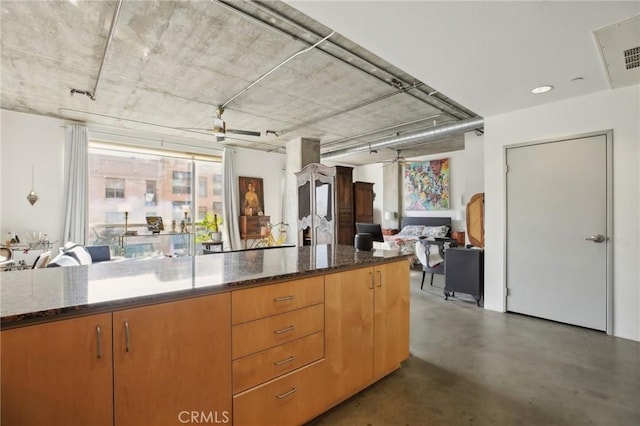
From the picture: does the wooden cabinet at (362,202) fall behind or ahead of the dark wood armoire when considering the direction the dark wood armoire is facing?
behind

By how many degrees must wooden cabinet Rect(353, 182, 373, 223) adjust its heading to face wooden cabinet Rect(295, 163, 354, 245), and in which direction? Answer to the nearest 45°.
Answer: approximately 45° to its right

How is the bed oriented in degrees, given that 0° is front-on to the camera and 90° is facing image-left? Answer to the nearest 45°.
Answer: approximately 45°

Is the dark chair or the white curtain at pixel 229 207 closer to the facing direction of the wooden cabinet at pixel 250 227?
the dark chair

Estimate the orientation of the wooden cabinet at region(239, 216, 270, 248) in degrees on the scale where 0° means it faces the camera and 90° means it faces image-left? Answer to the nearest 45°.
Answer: approximately 0°

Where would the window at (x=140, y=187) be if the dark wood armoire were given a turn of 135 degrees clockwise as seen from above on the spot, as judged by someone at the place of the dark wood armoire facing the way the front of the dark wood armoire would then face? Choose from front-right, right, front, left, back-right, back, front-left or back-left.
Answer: front-left

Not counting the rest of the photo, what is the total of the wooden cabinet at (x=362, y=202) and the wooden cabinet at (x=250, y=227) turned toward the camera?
2

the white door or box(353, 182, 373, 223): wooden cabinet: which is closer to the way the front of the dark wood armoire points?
the white door

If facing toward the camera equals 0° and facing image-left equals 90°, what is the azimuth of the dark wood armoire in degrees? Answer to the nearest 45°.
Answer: approximately 0°

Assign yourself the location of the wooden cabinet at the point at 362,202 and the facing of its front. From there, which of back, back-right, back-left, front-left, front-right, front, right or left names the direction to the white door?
front-left

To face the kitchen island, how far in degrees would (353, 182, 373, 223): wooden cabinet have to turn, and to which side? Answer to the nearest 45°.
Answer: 0° — it already faces it

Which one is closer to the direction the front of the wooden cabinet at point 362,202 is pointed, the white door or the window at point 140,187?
the white door

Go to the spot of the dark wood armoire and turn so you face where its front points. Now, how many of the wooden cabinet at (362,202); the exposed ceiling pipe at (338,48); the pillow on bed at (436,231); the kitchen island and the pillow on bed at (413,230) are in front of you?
2
